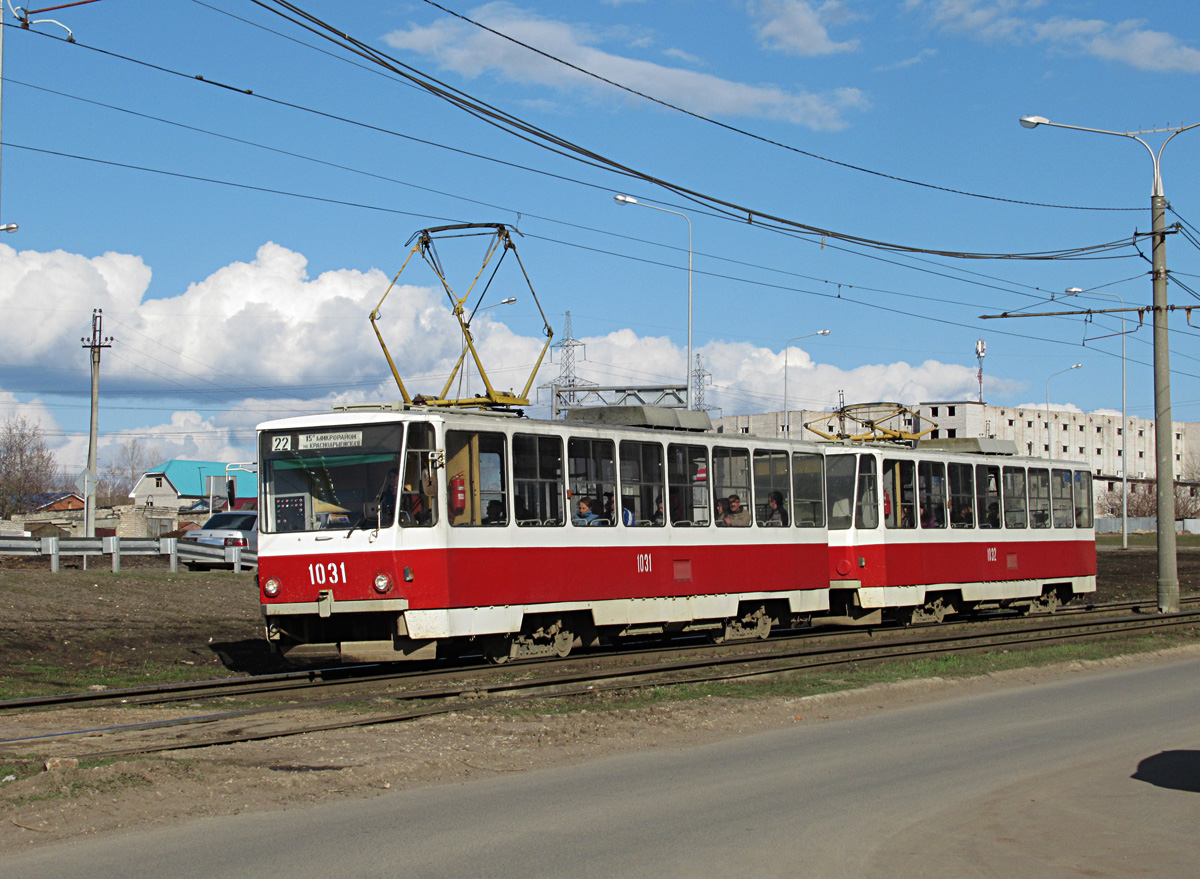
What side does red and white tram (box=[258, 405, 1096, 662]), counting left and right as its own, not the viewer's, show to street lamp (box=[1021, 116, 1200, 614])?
back

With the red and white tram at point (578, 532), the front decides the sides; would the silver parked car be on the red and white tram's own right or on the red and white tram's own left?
on the red and white tram's own right

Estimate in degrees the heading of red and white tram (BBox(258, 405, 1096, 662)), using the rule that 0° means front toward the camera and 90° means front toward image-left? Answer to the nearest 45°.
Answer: approximately 45°

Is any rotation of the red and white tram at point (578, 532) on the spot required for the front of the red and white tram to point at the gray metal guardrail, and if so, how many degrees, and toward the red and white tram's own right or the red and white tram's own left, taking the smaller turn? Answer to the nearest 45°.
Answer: approximately 90° to the red and white tram's own right
